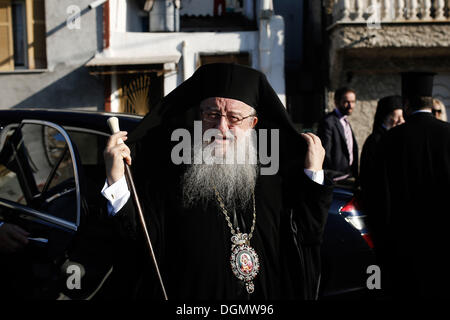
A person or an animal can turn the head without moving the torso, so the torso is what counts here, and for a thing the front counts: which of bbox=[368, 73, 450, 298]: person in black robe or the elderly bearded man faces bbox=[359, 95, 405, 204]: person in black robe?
bbox=[368, 73, 450, 298]: person in black robe

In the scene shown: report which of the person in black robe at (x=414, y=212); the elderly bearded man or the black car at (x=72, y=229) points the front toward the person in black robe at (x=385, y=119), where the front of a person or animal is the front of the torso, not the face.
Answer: the person in black robe at (x=414, y=212)

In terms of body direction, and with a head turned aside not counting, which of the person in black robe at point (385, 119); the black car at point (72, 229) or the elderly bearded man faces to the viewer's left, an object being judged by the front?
the black car

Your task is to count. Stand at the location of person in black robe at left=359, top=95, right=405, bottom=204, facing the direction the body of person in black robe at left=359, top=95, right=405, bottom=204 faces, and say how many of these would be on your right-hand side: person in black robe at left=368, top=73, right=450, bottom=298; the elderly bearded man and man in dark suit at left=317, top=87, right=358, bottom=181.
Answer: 2

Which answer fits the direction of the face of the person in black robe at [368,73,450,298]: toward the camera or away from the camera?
away from the camera

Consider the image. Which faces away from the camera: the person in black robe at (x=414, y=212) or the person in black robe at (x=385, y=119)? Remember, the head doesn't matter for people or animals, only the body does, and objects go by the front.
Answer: the person in black robe at (x=414, y=212)

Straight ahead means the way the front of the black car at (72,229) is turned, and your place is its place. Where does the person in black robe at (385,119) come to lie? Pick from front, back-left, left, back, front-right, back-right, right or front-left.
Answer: back-right

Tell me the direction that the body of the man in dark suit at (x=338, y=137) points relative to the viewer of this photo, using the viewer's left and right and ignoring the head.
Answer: facing the viewer and to the right of the viewer

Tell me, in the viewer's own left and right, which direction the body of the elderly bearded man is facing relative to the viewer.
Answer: facing the viewer

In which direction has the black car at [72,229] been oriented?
to the viewer's left
